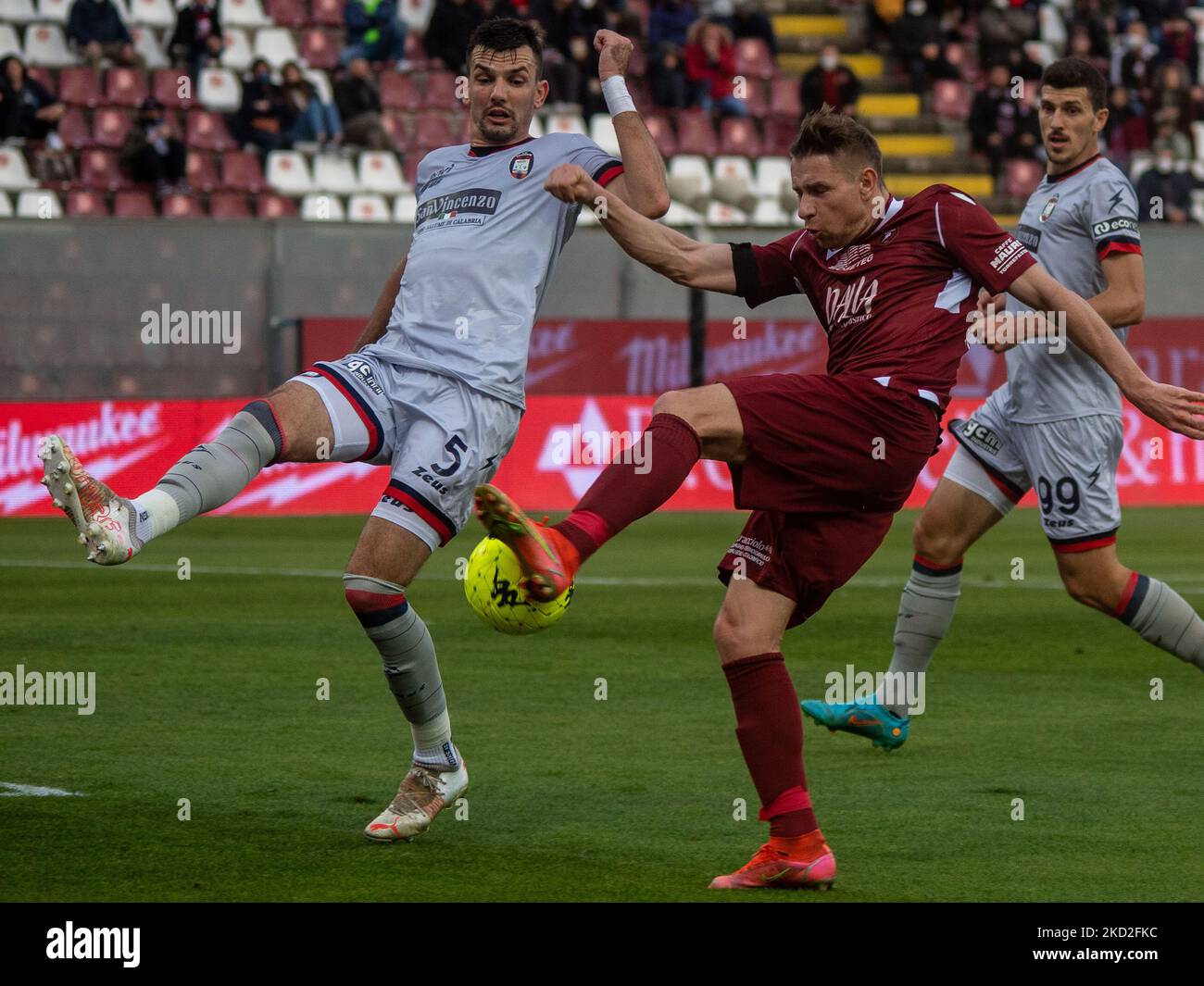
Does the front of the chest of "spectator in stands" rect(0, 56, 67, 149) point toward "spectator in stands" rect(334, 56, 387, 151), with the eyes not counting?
no

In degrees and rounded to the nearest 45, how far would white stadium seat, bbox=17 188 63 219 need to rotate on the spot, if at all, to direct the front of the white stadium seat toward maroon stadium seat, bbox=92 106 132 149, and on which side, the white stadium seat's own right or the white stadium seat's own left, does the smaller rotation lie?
approximately 135° to the white stadium seat's own left

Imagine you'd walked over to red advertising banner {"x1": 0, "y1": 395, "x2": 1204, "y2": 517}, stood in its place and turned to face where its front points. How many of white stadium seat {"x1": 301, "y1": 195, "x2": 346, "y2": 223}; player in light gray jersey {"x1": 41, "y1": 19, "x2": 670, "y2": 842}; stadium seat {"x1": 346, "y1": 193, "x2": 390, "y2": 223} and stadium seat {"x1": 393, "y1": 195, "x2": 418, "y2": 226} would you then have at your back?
3

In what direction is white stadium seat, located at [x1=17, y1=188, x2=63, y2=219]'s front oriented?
toward the camera

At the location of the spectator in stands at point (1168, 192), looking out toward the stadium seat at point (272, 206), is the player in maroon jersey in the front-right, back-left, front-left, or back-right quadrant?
front-left

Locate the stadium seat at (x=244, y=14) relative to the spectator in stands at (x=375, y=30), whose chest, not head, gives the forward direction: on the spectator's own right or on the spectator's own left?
on the spectator's own right

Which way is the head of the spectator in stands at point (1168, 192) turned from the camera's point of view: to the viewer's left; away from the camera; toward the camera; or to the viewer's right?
toward the camera

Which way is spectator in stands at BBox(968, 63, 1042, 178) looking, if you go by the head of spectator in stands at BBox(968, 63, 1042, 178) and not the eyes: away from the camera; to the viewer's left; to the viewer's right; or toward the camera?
toward the camera

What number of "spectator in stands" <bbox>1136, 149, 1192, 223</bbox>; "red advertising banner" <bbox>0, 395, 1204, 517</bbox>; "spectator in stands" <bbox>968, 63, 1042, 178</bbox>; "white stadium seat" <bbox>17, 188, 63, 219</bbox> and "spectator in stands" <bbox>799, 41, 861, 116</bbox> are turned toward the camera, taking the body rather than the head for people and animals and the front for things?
5

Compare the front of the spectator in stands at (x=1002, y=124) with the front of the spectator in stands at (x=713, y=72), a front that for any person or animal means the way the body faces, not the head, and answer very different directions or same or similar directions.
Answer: same or similar directions

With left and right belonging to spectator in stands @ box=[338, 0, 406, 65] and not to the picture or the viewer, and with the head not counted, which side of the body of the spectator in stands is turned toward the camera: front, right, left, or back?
front

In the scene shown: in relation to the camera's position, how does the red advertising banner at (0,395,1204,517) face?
facing the viewer

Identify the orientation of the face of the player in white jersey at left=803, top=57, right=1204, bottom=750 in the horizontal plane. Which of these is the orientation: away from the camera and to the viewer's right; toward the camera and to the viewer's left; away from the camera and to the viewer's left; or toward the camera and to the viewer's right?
toward the camera and to the viewer's left

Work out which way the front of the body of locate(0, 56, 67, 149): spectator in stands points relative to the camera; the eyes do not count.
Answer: toward the camera
